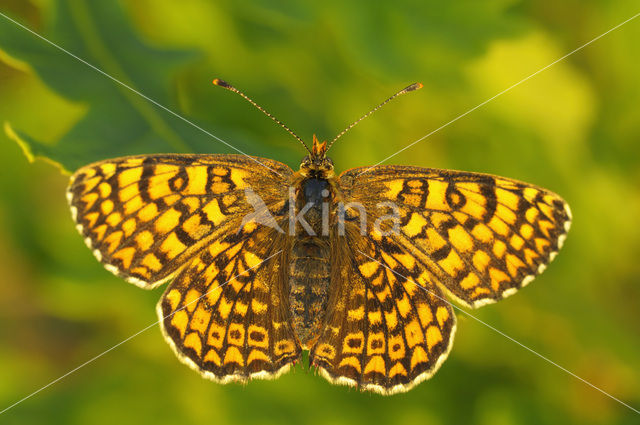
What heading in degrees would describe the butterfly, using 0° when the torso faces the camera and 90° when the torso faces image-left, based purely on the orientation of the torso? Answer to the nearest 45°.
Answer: approximately 180°
